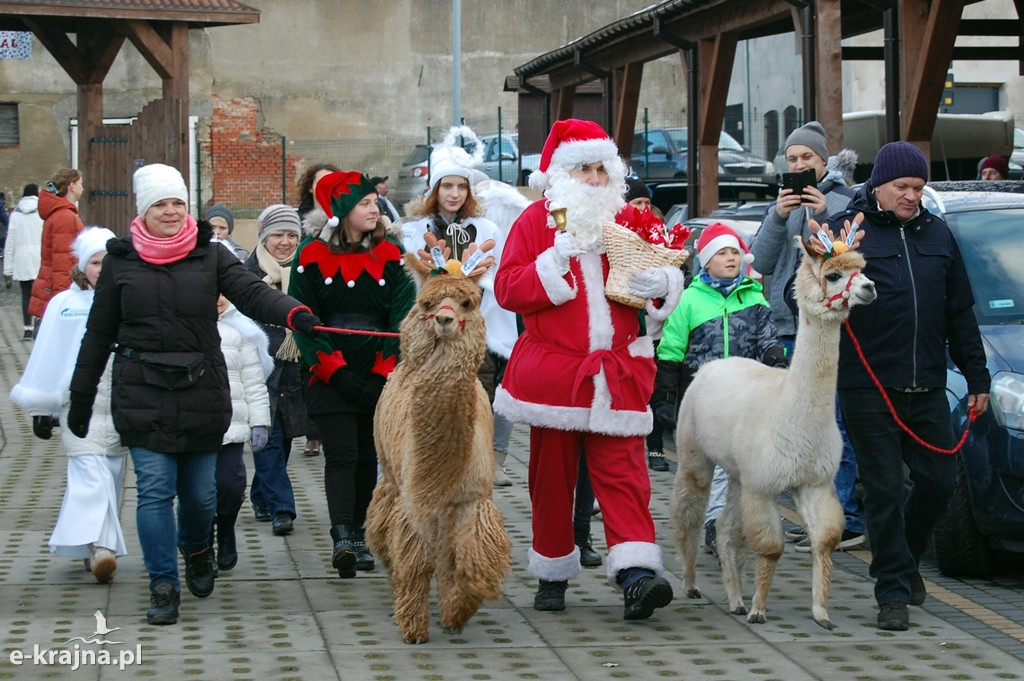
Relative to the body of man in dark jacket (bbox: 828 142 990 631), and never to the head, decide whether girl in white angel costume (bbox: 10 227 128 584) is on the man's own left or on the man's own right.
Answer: on the man's own right

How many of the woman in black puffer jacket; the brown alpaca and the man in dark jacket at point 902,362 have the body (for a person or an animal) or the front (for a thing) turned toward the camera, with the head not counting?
3

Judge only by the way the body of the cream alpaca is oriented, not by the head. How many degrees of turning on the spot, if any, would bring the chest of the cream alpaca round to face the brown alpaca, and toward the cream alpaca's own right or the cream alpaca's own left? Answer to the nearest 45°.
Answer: approximately 135° to the cream alpaca's own right

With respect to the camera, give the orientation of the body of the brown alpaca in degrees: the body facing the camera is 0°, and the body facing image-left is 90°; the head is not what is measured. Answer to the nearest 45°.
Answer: approximately 0°

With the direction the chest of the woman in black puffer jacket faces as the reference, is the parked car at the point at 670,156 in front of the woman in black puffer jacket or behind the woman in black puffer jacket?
behind

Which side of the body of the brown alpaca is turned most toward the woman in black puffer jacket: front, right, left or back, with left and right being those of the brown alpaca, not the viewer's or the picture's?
right

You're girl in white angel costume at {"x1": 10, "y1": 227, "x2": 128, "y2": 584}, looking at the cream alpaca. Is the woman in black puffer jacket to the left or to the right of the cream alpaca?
right

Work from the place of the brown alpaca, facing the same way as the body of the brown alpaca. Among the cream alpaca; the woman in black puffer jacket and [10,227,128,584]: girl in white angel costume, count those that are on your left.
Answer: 1

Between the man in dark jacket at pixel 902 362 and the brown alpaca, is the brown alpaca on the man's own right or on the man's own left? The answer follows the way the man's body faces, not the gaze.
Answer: on the man's own right
